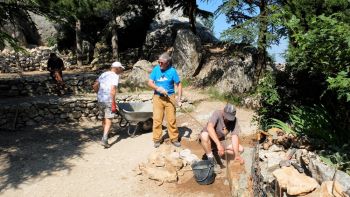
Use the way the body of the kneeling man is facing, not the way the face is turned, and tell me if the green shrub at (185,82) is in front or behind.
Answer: behind

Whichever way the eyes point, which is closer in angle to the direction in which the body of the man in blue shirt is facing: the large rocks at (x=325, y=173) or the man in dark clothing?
the large rocks

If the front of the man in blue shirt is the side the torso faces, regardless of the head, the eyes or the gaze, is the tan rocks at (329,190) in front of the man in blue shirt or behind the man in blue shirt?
in front

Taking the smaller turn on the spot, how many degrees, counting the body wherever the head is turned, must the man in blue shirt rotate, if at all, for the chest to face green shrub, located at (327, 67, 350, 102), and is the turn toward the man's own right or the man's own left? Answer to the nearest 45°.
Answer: approximately 45° to the man's own left
